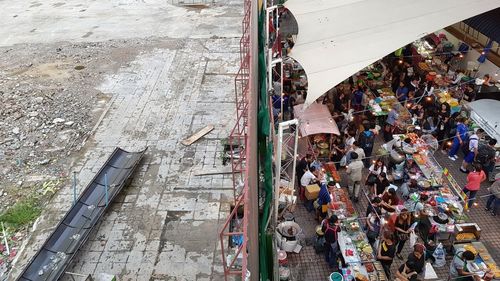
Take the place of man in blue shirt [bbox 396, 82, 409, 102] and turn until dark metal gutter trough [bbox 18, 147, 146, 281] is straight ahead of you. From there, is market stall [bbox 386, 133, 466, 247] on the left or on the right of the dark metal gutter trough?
left

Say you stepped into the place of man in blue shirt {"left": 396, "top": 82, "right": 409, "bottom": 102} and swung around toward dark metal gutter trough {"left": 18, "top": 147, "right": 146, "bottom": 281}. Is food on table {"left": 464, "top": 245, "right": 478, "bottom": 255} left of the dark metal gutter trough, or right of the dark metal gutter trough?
left

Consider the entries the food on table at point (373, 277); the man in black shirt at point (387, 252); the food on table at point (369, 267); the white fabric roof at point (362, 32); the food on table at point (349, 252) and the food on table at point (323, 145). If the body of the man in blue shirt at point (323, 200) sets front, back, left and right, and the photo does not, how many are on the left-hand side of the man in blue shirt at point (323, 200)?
2

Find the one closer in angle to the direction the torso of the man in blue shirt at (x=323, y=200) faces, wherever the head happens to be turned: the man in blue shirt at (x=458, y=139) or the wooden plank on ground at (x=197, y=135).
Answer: the man in blue shirt

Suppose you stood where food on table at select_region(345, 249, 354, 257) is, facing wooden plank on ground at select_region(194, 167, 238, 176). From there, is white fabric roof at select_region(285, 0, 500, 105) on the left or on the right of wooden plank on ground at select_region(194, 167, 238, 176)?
right

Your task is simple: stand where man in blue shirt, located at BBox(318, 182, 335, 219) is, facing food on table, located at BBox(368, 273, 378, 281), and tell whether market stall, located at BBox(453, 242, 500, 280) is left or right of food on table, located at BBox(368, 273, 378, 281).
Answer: left

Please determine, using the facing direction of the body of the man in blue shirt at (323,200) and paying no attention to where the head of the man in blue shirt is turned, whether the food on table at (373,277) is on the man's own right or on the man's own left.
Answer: on the man's own right

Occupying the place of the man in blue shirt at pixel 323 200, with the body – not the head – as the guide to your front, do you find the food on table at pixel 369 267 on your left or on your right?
on your right

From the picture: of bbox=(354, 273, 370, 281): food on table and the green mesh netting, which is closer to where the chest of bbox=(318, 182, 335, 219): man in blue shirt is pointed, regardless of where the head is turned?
the food on table

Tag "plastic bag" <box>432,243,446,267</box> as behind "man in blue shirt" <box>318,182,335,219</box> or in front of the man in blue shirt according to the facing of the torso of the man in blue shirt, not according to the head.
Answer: in front

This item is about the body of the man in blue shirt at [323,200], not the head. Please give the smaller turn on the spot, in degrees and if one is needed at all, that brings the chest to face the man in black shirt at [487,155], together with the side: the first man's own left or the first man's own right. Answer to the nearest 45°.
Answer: approximately 45° to the first man's own left

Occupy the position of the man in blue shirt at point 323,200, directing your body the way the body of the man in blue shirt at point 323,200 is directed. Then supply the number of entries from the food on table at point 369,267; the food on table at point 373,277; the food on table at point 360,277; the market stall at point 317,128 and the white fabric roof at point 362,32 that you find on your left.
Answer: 2

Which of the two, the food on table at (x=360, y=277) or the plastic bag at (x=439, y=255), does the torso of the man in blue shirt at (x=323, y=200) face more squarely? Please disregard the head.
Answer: the plastic bag

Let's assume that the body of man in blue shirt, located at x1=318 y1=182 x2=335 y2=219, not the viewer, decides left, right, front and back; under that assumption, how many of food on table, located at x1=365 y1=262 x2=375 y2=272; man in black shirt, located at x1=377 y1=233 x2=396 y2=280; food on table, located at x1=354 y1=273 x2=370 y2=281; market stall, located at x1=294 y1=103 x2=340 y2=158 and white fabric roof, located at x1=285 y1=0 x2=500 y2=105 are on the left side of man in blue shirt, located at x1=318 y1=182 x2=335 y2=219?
2

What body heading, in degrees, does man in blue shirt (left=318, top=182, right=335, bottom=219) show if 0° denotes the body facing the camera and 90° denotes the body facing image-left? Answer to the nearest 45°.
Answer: approximately 270°

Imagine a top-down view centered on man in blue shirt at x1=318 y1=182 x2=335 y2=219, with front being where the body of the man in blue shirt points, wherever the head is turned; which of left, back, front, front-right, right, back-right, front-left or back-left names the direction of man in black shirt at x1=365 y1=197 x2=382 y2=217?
front

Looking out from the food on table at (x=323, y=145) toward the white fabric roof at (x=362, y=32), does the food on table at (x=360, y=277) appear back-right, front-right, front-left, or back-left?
back-right

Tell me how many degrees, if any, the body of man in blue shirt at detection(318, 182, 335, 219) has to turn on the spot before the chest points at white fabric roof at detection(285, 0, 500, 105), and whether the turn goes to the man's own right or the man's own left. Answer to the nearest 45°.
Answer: approximately 90° to the man's own left
